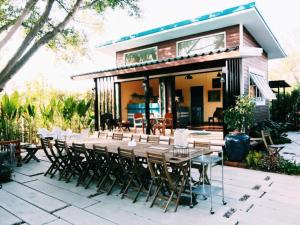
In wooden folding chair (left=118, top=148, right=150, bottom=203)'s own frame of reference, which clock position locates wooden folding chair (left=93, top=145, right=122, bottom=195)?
wooden folding chair (left=93, top=145, right=122, bottom=195) is roughly at 9 o'clock from wooden folding chair (left=118, top=148, right=150, bottom=203).

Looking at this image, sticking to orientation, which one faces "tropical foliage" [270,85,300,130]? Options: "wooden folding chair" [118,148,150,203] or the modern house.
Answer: the wooden folding chair

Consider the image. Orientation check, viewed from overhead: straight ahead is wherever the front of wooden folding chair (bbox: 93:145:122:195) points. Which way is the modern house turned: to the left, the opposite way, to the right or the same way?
the opposite way

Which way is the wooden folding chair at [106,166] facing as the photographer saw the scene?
facing away from the viewer and to the right of the viewer

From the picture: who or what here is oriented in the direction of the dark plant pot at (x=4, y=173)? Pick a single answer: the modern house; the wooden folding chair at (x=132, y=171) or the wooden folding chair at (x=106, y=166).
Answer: the modern house

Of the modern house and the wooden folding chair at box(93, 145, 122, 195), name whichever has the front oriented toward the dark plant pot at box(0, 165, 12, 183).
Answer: the modern house

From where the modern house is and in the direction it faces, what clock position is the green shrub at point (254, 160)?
The green shrub is roughly at 10 o'clock from the modern house.

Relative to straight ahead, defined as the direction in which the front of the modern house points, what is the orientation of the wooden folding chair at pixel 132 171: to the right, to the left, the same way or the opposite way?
the opposite way

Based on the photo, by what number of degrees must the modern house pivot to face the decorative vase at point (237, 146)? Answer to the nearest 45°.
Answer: approximately 45° to its left

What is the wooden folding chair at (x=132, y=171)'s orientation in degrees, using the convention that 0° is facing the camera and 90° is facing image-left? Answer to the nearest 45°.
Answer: approximately 225°

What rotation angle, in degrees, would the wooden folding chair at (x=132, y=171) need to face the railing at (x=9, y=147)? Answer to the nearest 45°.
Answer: approximately 90° to its left
